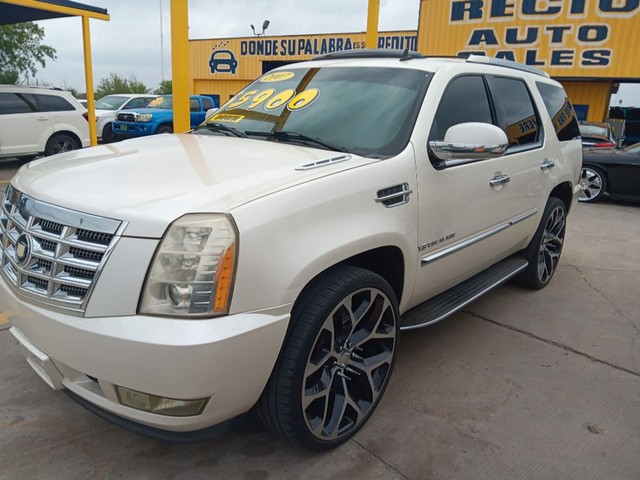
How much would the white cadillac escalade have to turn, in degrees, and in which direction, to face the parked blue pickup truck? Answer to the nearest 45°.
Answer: approximately 135° to its right

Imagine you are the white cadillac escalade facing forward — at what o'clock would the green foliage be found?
The green foliage is roughly at 4 o'clock from the white cadillac escalade.

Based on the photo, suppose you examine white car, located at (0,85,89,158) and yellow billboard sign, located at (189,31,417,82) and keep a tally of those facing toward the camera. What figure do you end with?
1

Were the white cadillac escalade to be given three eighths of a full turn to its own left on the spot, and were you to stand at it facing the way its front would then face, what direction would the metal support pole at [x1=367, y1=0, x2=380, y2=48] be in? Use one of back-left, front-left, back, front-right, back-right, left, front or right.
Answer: left

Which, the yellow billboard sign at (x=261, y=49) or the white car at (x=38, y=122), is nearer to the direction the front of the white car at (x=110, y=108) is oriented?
the white car

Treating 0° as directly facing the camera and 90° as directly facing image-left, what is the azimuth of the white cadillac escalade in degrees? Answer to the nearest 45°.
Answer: approximately 45°

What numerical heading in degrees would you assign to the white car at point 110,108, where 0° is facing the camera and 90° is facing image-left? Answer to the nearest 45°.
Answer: approximately 45°

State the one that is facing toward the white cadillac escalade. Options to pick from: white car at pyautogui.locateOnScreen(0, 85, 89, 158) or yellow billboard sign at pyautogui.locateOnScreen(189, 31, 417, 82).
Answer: the yellow billboard sign

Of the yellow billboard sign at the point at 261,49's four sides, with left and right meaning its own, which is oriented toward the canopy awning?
front

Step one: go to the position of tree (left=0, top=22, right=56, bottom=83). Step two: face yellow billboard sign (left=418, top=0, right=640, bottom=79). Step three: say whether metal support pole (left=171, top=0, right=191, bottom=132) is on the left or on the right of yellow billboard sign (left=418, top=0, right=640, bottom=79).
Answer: right
